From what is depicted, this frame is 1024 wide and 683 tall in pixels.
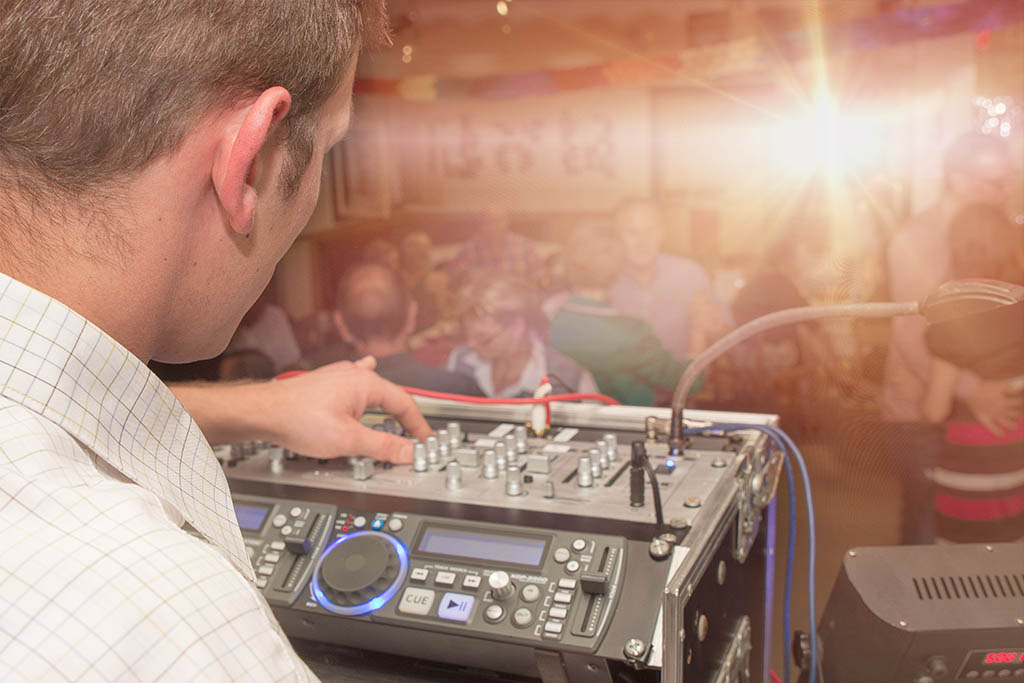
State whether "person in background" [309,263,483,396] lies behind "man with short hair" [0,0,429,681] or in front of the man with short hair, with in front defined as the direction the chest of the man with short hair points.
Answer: in front

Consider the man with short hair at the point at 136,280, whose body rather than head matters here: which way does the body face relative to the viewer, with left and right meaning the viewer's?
facing away from the viewer and to the right of the viewer

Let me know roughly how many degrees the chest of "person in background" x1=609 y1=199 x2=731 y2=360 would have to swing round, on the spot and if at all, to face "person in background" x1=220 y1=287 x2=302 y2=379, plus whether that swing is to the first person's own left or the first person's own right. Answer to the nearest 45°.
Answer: approximately 45° to the first person's own right

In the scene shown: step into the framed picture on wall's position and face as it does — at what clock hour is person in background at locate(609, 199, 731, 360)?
The person in background is roughly at 10 o'clock from the framed picture on wall.

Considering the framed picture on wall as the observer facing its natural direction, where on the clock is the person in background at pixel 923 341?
The person in background is roughly at 10 o'clock from the framed picture on wall.

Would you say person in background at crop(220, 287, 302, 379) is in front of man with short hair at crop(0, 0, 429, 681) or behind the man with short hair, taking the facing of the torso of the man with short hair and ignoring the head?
in front

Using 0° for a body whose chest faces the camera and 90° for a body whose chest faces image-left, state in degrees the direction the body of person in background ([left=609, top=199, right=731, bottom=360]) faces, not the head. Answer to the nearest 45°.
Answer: approximately 45°

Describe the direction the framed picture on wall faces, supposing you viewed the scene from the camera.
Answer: facing the viewer

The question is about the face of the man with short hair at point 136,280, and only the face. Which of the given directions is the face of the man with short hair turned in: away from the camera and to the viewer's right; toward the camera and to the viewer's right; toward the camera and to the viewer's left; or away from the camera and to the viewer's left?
away from the camera and to the viewer's right

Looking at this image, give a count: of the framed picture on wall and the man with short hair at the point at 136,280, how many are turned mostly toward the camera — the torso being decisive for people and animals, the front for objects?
1
